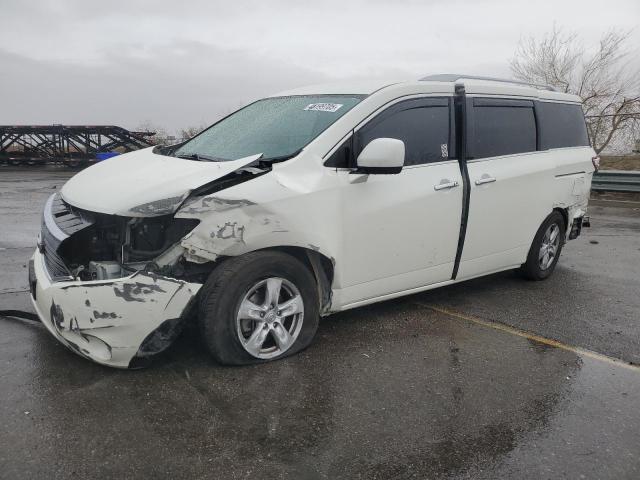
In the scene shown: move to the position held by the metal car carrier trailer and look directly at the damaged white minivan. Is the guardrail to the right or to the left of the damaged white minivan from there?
left

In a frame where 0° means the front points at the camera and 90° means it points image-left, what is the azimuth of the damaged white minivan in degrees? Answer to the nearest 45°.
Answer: approximately 45°

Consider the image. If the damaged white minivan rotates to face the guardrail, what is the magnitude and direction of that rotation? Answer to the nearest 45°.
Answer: approximately 180°

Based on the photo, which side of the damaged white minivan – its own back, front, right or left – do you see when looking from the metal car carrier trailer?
right
